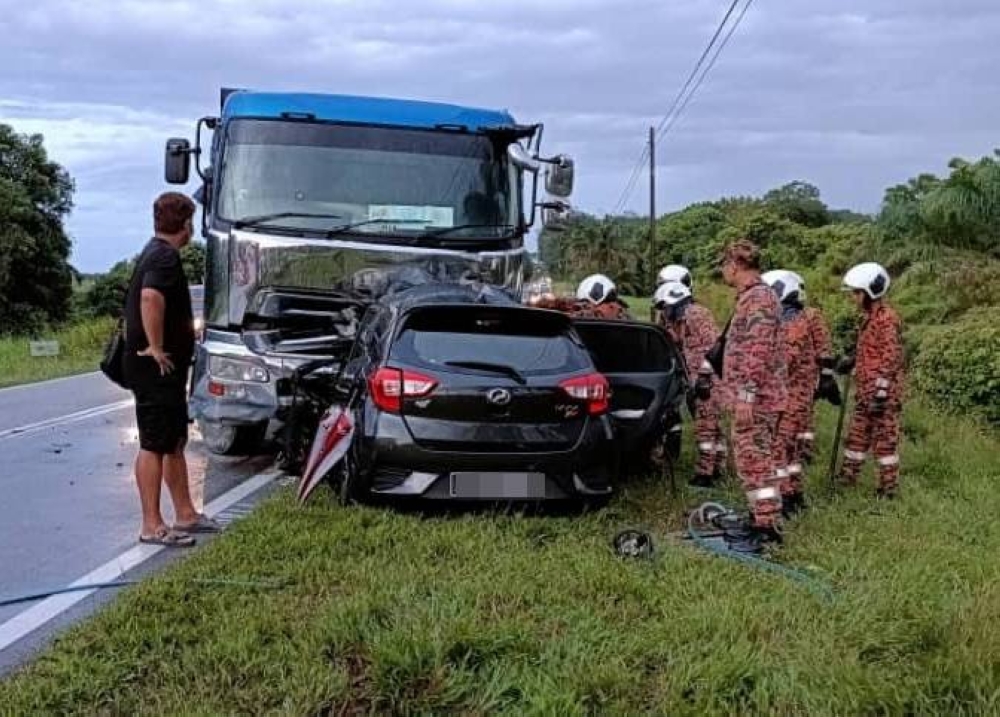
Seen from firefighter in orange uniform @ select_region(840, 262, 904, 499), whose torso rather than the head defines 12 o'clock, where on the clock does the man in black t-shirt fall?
The man in black t-shirt is roughly at 11 o'clock from the firefighter in orange uniform.

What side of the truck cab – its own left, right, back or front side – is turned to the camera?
front

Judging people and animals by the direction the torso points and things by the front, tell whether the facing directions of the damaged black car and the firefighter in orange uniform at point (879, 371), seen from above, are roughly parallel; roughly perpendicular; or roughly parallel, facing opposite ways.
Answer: roughly perpendicular

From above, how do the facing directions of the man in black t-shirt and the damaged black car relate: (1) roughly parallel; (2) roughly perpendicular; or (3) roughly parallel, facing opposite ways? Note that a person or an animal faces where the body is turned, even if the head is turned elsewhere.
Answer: roughly perpendicular

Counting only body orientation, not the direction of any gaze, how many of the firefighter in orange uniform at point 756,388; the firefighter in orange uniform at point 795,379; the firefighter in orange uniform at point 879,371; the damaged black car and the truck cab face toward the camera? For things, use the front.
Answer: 1

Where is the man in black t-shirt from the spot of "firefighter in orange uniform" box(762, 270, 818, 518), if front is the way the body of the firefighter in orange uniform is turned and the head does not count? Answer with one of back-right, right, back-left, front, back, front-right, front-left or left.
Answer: front-left

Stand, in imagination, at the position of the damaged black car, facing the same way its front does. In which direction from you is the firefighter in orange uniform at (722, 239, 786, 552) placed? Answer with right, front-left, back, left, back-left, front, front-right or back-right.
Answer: right

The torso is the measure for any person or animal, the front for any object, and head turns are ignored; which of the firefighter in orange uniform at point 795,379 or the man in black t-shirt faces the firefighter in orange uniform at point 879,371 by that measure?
the man in black t-shirt

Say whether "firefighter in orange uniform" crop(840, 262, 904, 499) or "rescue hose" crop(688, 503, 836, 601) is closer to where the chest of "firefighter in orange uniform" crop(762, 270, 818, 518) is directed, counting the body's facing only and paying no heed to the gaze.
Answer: the rescue hose

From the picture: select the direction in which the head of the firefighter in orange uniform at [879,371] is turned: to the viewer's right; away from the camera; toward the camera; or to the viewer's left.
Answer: to the viewer's left

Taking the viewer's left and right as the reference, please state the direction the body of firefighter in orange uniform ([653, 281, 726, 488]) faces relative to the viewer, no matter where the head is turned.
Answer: facing to the left of the viewer

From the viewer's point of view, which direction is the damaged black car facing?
away from the camera

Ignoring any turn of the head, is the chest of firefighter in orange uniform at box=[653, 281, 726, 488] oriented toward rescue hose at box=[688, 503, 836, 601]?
no

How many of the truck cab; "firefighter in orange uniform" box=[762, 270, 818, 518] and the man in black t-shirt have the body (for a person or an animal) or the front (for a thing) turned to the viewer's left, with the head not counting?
1

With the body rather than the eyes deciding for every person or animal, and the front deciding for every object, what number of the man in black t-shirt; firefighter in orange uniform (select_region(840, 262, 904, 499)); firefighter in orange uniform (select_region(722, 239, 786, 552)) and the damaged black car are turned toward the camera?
0

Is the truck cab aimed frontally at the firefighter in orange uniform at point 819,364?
no

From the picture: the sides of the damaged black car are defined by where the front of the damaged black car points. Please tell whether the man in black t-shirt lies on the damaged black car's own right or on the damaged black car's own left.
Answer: on the damaged black car's own left

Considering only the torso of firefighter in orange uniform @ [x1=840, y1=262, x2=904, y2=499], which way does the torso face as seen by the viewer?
to the viewer's left

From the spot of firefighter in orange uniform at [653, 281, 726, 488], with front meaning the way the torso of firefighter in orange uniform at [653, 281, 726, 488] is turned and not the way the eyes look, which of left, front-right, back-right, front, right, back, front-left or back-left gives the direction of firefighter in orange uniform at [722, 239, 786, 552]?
left

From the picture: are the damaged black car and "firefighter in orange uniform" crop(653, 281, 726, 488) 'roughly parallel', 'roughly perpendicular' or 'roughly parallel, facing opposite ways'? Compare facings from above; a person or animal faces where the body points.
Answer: roughly perpendicular

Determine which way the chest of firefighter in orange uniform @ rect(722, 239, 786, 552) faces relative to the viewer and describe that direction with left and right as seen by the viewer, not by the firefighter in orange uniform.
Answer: facing to the left of the viewer
